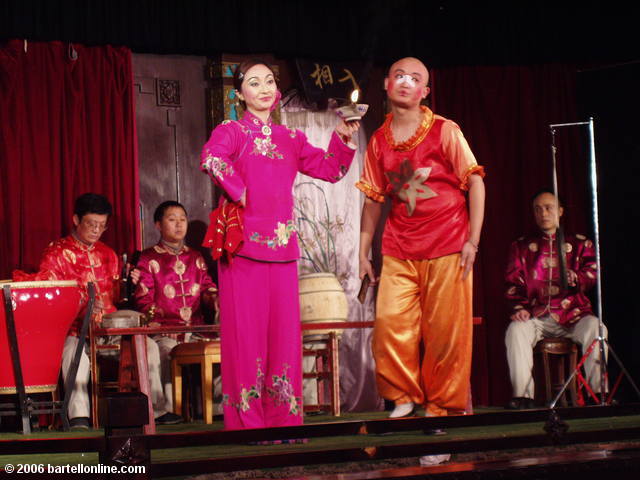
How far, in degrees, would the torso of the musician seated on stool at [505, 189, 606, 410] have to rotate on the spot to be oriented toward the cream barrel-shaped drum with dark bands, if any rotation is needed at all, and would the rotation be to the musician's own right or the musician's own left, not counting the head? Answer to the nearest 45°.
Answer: approximately 90° to the musician's own right

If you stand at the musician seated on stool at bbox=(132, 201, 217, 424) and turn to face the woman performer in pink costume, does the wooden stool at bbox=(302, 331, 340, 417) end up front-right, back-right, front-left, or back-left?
front-left

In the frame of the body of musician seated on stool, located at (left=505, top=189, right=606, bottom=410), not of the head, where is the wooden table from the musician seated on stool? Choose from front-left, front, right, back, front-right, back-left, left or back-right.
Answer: front-right

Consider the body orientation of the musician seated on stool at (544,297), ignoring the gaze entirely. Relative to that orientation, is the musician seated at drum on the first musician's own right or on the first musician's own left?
on the first musician's own right

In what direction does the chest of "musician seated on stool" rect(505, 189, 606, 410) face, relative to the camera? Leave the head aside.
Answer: toward the camera

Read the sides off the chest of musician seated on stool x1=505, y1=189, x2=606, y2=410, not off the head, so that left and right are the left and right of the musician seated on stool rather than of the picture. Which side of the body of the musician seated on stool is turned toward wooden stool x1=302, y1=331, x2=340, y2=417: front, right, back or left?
right

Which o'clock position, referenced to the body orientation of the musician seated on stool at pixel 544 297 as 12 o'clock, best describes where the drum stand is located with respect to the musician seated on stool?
The drum stand is roughly at 2 o'clock from the musician seated on stool.

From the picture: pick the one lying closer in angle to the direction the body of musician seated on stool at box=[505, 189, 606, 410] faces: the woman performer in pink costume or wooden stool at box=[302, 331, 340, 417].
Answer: the woman performer in pink costume

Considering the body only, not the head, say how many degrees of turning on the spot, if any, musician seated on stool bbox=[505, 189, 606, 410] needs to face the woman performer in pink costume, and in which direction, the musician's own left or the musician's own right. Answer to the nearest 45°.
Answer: approximately 45° to the musician's own right

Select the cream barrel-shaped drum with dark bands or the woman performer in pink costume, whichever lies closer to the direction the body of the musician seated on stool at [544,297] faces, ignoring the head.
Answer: the woman performer in pink costume

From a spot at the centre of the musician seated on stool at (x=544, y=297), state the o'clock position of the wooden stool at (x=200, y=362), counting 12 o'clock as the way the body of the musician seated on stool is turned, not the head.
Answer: The wooden stool is roughly at 2 o'clock from the musician seated on stool.

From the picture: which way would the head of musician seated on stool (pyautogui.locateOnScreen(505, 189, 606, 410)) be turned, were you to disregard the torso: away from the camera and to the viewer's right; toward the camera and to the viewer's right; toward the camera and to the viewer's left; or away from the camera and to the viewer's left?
toward the camera and to the viewer's left
